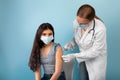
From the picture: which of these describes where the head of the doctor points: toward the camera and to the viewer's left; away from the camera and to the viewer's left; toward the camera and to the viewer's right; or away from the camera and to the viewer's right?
toward the camera and to the viewer's left

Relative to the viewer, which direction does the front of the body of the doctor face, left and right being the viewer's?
facing the viewer and to the left of the viewer
